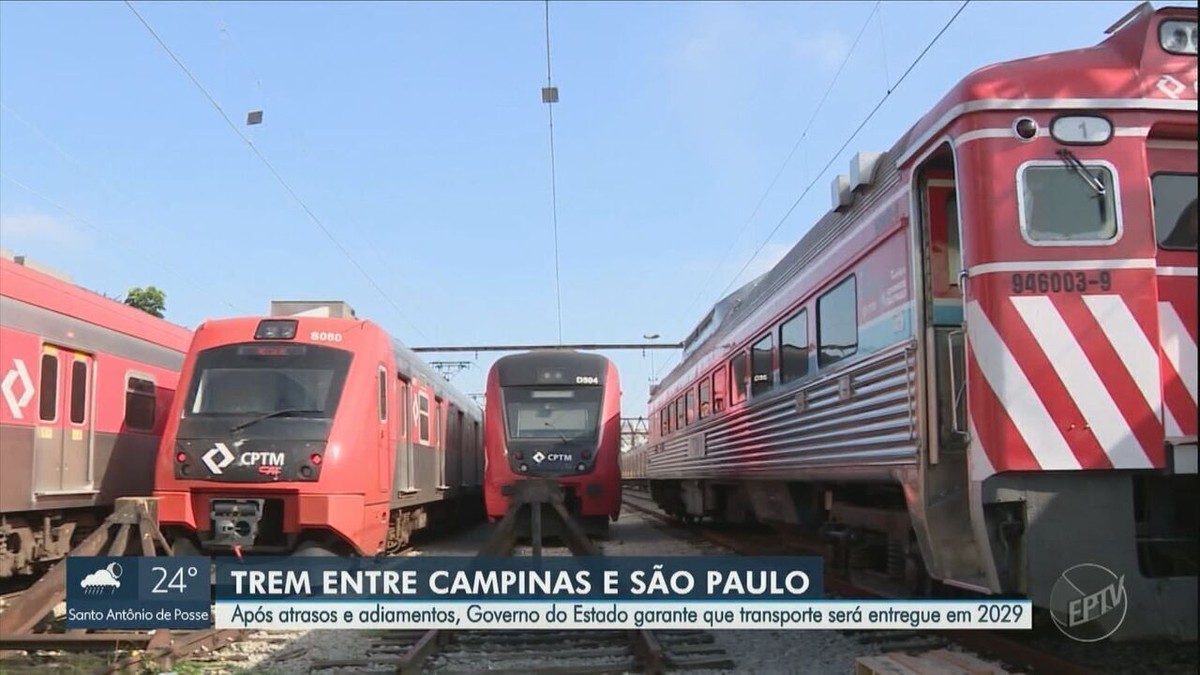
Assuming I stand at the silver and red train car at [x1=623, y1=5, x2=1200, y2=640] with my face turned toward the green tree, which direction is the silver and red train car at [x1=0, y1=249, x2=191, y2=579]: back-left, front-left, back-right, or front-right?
front-left

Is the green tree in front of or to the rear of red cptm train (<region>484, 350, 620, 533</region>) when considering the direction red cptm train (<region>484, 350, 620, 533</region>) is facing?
to the rear

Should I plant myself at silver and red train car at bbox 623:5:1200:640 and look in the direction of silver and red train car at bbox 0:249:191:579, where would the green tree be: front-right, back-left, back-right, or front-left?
front-right

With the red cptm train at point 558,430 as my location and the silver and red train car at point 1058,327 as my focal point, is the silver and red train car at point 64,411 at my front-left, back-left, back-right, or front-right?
front-right

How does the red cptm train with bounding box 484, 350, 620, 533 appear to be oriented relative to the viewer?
toward the camera

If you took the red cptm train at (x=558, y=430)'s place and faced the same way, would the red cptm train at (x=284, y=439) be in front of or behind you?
in front

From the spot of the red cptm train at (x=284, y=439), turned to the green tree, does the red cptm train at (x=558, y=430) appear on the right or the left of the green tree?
right

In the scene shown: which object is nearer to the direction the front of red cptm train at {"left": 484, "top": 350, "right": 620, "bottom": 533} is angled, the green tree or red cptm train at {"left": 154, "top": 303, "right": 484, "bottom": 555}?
the red cptm train

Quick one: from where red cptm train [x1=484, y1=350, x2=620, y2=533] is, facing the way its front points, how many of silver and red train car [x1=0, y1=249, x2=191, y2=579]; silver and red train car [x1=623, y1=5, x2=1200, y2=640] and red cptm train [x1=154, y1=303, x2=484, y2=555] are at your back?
0

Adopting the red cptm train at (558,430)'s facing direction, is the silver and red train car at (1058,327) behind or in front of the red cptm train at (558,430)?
in front

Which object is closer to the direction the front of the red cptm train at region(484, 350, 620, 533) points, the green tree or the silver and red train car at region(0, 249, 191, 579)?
the silver and red train car

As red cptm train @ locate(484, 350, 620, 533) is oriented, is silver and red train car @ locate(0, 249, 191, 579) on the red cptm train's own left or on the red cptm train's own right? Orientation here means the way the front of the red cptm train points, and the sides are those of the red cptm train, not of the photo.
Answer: on the red cptm train's own right
